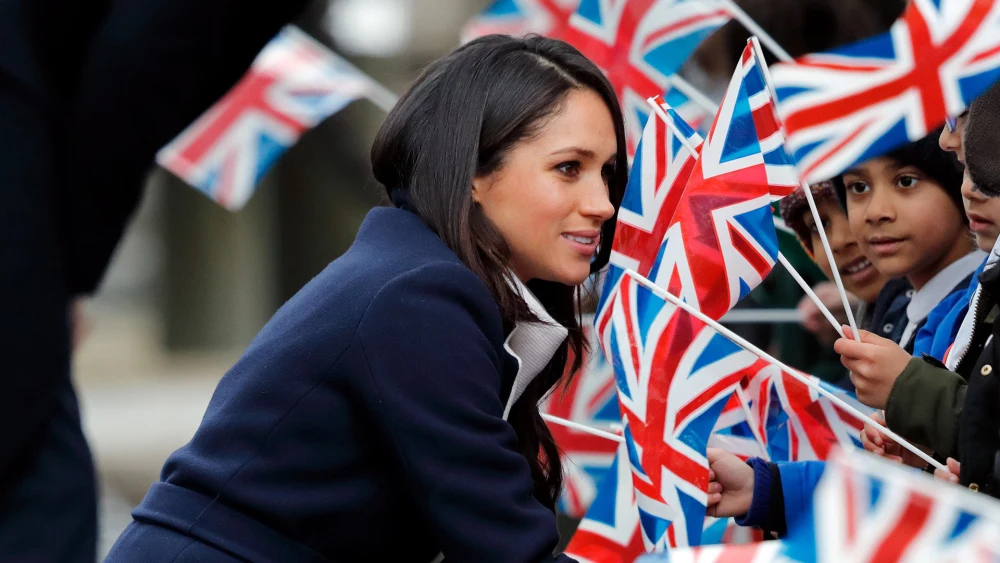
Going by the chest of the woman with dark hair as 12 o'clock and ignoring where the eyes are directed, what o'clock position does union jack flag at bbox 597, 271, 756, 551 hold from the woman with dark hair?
The union jack flag is roughly at 11 o'clock from the woman with dark hair.

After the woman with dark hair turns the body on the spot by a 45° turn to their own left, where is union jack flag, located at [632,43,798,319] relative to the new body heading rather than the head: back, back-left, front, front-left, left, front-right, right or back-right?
front

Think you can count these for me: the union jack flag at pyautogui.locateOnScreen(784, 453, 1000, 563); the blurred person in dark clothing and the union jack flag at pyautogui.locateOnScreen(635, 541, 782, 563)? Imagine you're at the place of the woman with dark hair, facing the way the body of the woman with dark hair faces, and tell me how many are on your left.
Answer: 0

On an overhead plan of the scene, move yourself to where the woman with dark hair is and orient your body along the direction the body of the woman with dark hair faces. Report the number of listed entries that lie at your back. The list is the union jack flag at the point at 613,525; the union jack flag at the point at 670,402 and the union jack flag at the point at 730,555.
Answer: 0

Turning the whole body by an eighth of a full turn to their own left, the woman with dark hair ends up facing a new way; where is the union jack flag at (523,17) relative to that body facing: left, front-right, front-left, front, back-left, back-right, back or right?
front-left

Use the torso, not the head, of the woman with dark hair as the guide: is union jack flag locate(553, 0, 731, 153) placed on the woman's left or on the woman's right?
on the woman's left

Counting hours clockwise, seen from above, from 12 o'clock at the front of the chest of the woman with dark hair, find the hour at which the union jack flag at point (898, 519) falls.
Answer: The union jack flag is roughly at 2 o'clock from the woman with dark hair.

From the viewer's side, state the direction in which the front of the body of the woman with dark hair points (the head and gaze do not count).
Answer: to the viewer's right

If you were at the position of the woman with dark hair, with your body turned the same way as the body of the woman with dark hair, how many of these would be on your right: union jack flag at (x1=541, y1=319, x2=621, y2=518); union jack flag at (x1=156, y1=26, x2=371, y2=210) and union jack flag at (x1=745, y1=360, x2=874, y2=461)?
0

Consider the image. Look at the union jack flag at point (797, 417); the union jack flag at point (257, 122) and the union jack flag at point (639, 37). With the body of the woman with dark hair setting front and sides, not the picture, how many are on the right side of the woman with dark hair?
0

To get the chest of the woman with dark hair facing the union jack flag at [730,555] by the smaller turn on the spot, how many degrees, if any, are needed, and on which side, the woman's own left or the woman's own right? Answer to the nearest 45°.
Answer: approximately 45° to the woman's own right

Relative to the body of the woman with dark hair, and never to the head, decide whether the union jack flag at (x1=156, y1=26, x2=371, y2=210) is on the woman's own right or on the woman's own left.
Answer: on the woman's own left
